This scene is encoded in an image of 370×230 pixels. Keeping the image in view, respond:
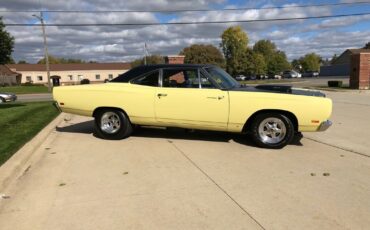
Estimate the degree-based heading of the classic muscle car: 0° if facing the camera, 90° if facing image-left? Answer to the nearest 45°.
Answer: approximately 270°
